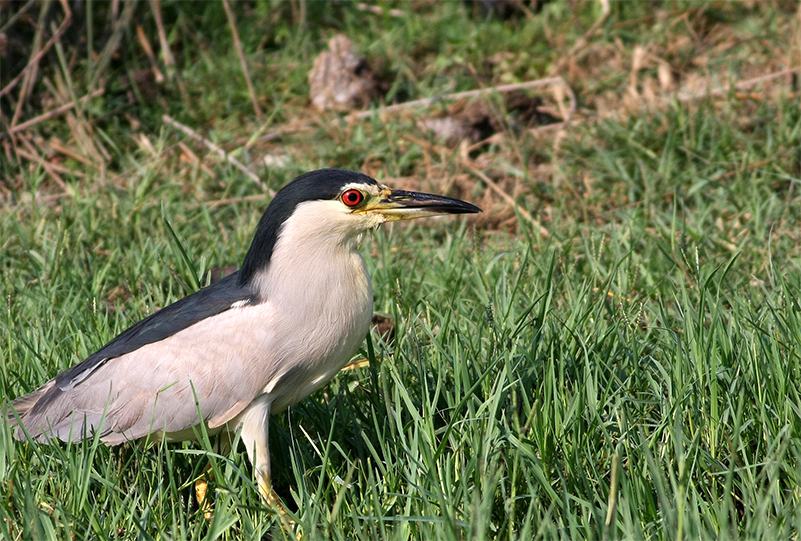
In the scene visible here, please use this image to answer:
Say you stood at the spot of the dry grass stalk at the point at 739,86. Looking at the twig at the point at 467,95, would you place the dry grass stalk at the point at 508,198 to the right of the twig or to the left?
left

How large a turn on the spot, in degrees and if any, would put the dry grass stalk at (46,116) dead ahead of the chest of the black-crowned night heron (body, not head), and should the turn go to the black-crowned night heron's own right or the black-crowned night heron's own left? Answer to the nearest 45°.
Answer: approximately 90° to the black-crowned night heron's own left

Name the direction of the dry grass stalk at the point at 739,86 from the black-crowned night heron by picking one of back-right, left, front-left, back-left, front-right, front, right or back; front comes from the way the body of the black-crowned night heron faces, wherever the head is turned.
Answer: front-left

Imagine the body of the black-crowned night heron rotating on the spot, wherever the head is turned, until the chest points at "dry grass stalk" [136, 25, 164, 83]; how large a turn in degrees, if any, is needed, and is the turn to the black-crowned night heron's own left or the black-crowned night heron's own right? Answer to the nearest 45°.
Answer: approximately 90° to the black-crowned night heron's own left

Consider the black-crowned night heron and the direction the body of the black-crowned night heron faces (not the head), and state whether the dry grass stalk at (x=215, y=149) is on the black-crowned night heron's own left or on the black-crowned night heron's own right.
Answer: on the black-crowned night heron's own left

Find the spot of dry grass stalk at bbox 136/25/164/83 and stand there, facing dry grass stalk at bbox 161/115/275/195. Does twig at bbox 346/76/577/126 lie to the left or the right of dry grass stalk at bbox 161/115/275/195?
left

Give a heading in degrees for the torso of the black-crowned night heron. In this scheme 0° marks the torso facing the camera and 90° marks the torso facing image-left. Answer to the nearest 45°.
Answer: approximately 270°
